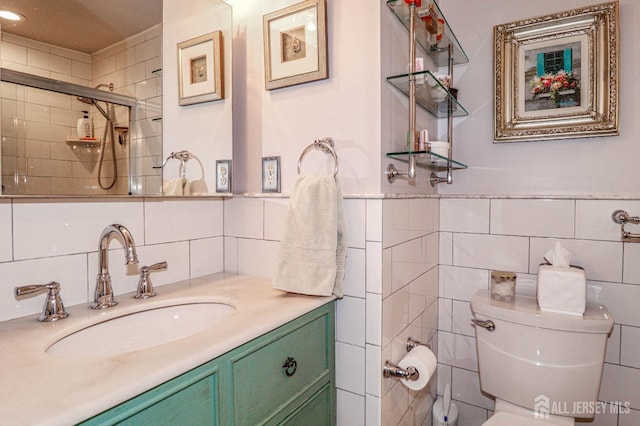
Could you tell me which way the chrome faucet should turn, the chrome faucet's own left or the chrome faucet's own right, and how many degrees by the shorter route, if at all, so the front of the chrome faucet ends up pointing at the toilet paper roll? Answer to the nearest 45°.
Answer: approximately 45° to the chrome faucet's own left
